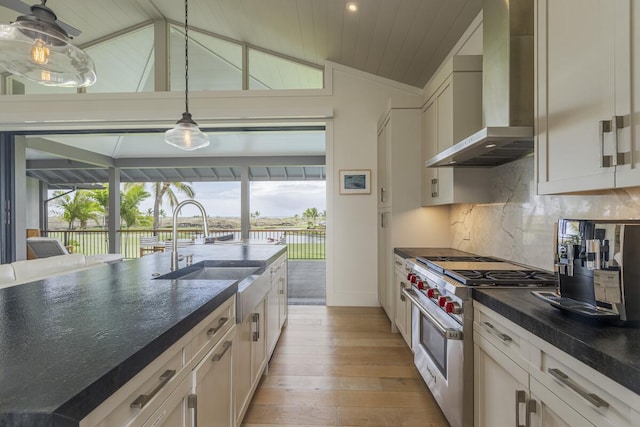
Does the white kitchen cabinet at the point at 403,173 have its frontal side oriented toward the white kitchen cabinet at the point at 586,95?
no

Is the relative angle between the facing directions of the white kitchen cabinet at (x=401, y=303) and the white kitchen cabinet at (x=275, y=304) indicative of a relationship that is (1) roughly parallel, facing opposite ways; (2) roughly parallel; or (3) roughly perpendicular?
roughly parallel, facing opposite ways

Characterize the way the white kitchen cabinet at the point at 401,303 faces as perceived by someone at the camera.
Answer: facing to the left of the viewer

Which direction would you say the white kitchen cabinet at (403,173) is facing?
to the viewer's left

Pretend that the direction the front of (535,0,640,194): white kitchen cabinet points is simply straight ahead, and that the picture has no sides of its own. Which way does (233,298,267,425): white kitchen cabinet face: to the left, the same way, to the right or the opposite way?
the opposite way

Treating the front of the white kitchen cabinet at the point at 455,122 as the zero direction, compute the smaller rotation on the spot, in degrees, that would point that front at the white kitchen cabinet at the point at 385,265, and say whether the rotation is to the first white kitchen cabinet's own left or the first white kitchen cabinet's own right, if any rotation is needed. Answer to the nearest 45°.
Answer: approximately 45° to the first white kitchen cabinet's own right

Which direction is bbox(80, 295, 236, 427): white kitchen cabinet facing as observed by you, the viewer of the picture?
facing to the right of the viewer

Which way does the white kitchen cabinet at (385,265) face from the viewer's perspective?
to the viewer's left

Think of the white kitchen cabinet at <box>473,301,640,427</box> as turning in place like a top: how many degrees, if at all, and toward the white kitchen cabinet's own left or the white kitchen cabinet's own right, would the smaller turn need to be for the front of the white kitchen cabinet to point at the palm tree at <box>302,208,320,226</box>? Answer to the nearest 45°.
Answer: approximately 90° to the white kitchen cabinet's own right

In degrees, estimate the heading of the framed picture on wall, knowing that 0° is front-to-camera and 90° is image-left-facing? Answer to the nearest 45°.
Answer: approximately 0°

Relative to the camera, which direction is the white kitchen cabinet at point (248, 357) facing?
to the viewer's right

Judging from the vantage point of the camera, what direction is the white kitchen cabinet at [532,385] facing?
facing the viewer and to the left of the viewer

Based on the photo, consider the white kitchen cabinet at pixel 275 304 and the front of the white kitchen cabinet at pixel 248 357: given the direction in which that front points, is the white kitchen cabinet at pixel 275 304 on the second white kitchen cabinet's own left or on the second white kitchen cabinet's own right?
on the second white kitchen cabinet's own left

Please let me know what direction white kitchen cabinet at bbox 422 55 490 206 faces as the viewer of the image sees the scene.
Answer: facing to the left of the viewer

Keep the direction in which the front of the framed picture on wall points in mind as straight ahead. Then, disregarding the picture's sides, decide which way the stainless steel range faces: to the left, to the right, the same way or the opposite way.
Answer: to the right

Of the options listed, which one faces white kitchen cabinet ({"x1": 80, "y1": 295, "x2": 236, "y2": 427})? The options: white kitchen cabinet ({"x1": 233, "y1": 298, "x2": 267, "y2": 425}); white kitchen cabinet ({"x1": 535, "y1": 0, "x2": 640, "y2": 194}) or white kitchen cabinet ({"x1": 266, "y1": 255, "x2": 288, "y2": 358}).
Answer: white kitchen cabinet ({"x1": 535, "y1": 0, "x2": 640, "y2": 194})
